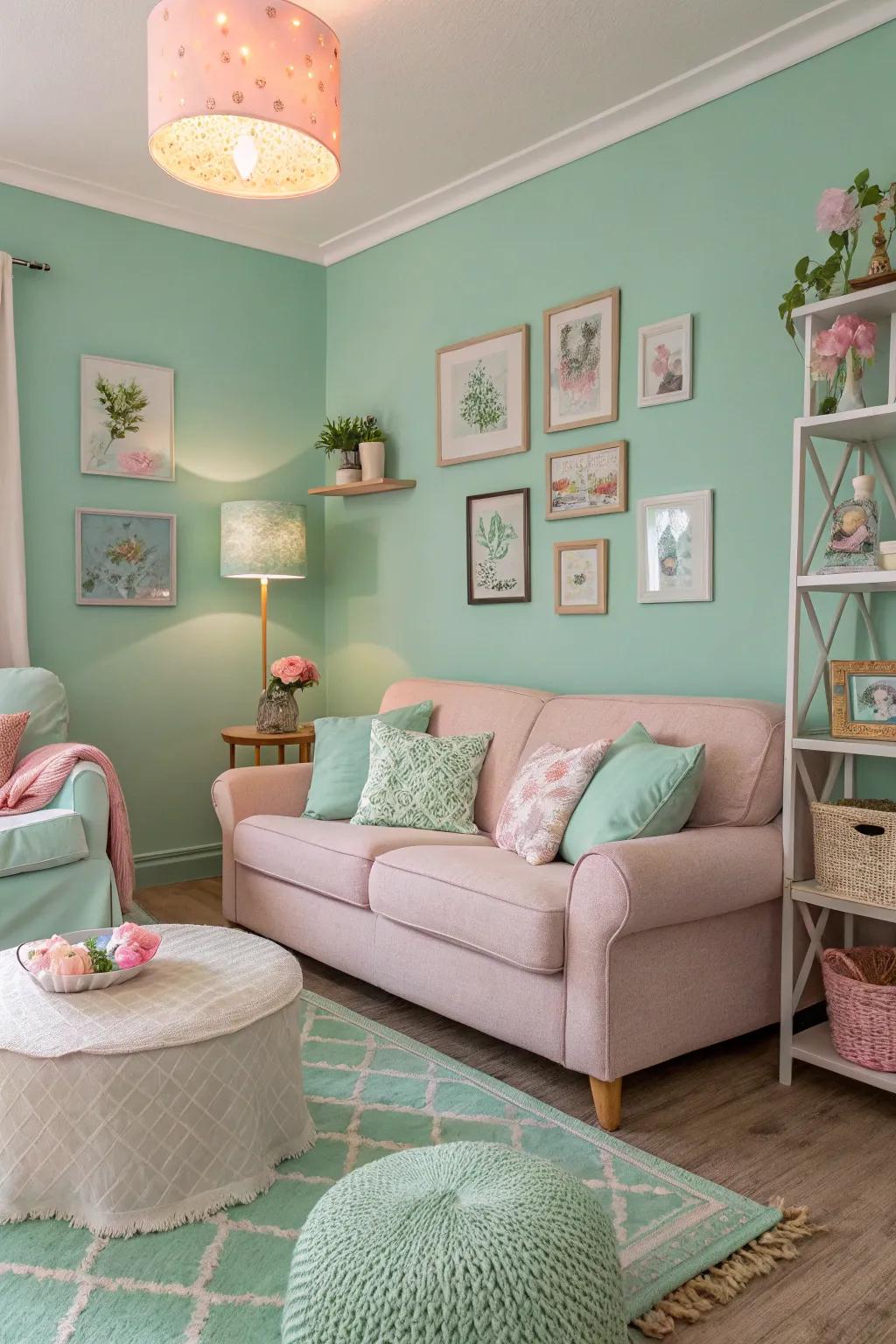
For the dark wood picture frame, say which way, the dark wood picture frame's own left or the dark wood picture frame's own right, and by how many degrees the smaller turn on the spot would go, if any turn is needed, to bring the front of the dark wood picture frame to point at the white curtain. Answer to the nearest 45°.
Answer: approximately 45° to the dark wood picture frame's own right

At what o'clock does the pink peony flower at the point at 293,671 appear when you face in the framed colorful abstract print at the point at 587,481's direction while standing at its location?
The pink peony flower is roughly at 2 o'clock from the framed colorful abstract print.

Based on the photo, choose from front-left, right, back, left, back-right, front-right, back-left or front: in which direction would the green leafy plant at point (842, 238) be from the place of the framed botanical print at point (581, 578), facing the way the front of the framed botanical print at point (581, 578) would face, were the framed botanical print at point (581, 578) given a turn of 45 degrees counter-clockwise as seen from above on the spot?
front-left

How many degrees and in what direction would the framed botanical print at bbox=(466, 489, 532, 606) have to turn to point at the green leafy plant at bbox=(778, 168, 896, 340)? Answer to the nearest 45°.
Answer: approximately 90° to its left

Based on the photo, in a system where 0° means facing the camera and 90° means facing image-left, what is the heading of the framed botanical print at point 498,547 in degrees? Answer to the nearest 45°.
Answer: approximately 45°

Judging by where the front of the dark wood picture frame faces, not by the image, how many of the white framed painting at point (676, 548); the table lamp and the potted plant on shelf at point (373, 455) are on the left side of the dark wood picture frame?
1

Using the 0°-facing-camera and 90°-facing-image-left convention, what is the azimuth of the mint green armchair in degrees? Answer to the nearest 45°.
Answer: approximately 315°

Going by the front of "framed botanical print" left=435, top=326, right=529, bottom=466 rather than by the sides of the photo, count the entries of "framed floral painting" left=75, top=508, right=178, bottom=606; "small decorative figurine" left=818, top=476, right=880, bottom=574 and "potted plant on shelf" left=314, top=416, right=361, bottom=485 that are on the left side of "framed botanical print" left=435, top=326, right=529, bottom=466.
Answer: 1

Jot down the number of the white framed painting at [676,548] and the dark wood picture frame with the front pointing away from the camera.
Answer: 0

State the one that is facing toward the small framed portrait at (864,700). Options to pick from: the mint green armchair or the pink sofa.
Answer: the mint green armchair

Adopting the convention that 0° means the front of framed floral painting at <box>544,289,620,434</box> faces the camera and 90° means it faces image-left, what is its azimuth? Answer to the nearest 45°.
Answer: approximately 45°
